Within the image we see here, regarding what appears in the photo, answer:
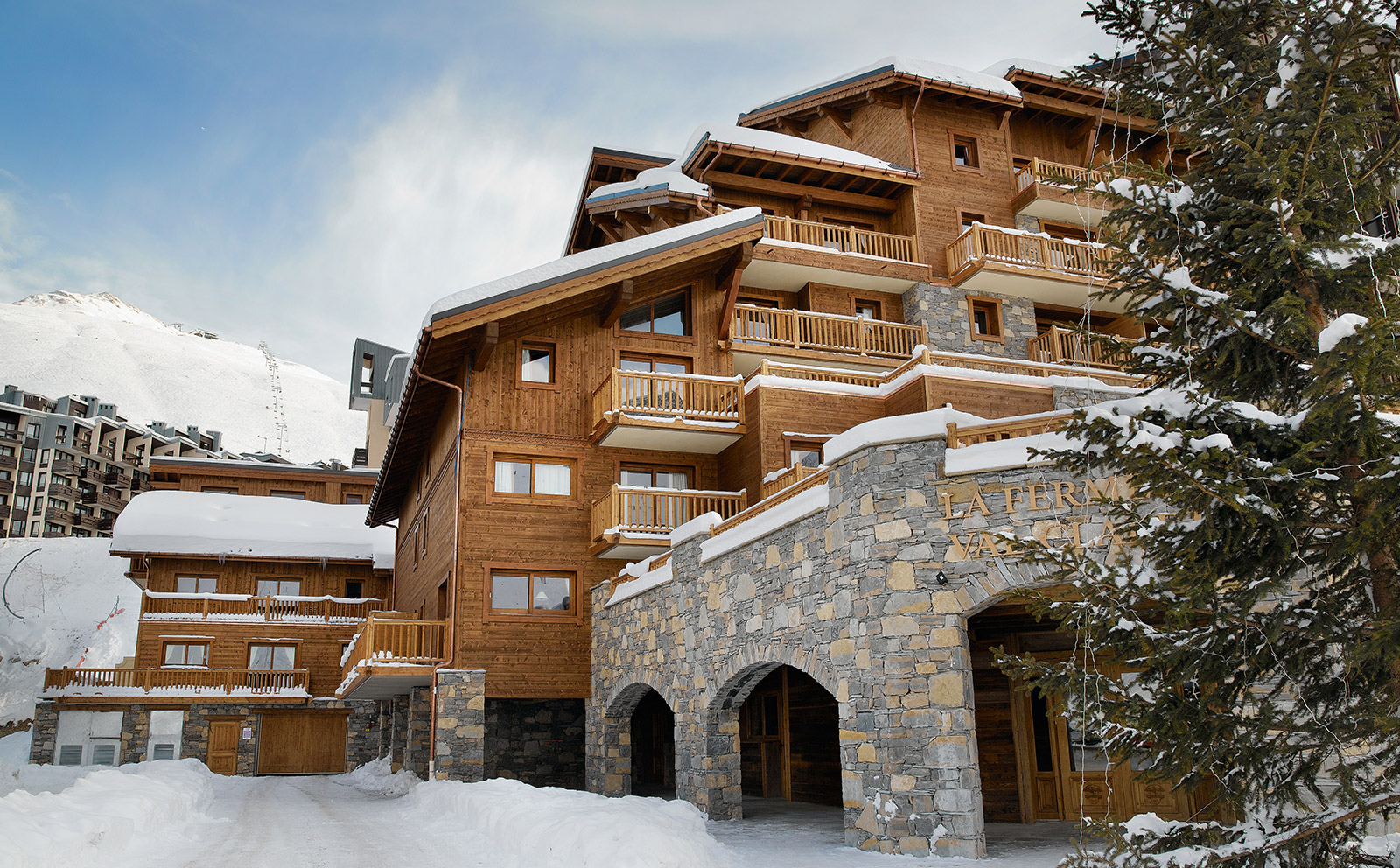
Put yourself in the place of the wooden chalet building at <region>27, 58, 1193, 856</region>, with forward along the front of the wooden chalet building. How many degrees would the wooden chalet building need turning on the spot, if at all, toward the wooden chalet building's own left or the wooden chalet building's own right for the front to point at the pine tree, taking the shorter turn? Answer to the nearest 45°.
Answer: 0° — it already faces it

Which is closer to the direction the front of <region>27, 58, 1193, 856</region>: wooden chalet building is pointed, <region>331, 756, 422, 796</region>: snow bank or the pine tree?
the pine tree

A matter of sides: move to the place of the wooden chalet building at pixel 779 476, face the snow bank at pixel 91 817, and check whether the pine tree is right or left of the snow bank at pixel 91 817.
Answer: left

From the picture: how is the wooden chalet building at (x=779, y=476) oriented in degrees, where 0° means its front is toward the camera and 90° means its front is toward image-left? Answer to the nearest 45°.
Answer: approximately 0°
